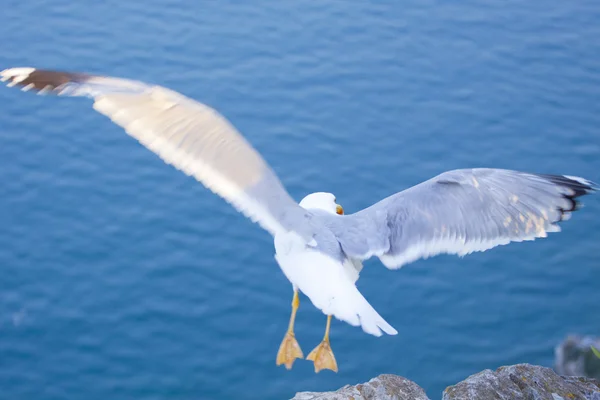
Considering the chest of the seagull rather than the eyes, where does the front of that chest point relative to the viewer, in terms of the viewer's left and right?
facing away from the viewer and to the left of the viewer

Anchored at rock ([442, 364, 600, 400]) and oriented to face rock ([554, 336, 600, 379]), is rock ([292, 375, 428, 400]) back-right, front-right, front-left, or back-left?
back-left

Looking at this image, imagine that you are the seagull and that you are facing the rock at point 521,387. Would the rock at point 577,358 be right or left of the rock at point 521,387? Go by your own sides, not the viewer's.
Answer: left

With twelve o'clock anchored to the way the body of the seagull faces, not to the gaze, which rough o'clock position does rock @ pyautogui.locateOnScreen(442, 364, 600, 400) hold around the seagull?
The rock is roughly at 4 o'clock from the seagull.
